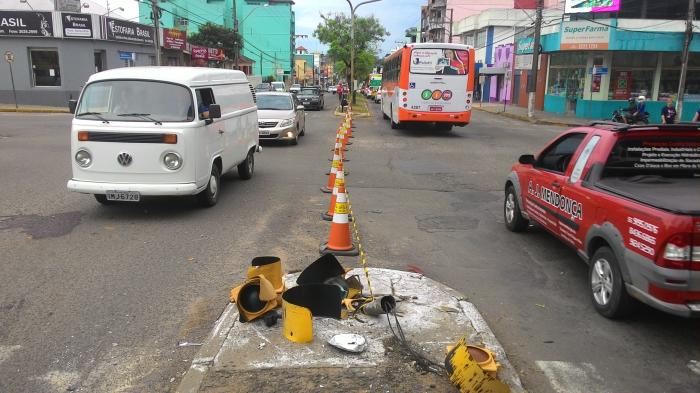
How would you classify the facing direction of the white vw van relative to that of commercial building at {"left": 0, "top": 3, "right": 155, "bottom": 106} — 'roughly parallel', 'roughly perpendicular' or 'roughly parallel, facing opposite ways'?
roughly perpendicular

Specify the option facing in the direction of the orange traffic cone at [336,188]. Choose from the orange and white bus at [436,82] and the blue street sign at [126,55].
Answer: the blue street sign

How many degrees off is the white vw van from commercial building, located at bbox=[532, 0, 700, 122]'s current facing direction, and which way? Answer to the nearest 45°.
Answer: approximately 45° to its left

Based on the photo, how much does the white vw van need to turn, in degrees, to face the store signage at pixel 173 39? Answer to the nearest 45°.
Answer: approximately 135° to its right

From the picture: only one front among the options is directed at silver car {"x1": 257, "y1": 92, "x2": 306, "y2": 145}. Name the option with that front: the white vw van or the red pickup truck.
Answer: the red pickup truck

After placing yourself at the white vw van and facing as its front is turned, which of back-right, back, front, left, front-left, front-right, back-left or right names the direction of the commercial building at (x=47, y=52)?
back-right

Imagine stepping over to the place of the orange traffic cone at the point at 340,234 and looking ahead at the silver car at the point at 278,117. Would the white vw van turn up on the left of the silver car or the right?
left

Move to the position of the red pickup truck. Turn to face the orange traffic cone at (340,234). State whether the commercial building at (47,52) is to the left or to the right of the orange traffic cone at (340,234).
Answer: right

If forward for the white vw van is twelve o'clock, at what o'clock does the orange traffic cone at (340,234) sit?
The orange traffic cone is roughly at 11 o'clock from the white vw van.

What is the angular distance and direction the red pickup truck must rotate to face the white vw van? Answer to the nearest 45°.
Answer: approximately 45° to its left

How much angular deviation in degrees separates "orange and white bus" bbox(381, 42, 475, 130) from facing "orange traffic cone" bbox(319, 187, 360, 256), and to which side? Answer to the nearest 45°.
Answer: approximately 180°

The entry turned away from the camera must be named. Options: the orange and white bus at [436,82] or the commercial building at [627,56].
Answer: the orange and white bus

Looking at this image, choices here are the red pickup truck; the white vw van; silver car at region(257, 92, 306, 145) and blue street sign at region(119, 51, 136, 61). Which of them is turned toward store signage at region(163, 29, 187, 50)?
the red pickup truck

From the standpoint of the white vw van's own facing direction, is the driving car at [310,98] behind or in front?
behind

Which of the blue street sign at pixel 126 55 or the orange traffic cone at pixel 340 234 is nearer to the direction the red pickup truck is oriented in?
the blue street sign
